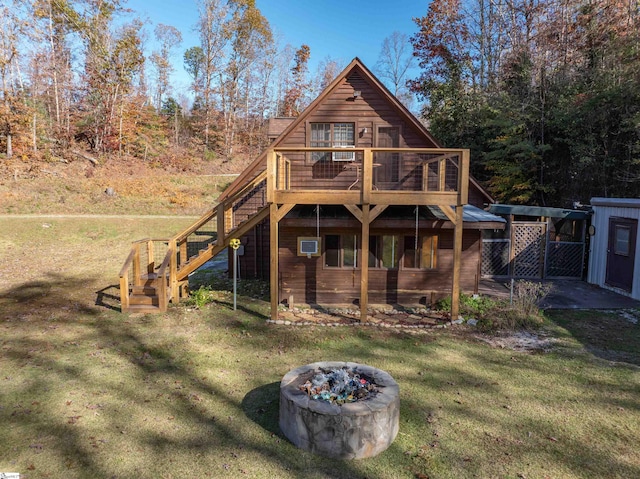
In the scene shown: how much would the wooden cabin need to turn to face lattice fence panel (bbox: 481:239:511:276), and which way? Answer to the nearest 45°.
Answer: approximately 135° to its left

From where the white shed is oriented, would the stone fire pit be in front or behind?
in front

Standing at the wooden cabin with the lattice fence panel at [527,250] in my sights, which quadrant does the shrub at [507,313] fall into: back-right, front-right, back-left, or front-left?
front-right

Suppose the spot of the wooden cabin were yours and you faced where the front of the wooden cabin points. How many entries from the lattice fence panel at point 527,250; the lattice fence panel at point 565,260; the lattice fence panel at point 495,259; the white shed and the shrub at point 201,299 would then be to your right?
1

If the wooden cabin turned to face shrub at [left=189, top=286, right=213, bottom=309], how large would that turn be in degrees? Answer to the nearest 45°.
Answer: approximately 90° to its right

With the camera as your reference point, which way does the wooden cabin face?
facing the viewer

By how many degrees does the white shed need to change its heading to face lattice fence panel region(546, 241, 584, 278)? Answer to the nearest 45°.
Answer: approximately 90° to its right

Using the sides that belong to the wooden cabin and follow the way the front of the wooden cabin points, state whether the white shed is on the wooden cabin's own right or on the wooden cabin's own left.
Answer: on the wooden cabin's own left

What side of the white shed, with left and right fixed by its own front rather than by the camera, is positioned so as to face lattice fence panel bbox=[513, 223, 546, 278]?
right

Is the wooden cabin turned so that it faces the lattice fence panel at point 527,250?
no

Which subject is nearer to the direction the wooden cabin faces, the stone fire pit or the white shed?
the stone fire pit

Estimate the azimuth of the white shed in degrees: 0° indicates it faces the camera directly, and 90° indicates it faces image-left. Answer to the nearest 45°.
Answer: approximately 45°

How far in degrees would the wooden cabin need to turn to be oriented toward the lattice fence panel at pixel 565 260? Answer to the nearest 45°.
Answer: approximately 90° to its left

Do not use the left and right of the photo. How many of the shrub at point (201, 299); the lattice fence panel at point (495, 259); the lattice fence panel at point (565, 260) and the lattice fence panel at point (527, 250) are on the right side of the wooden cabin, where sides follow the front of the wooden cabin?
1

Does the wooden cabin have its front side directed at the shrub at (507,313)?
no

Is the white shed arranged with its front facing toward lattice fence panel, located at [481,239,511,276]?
no

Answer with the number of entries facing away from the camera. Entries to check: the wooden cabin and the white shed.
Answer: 0
